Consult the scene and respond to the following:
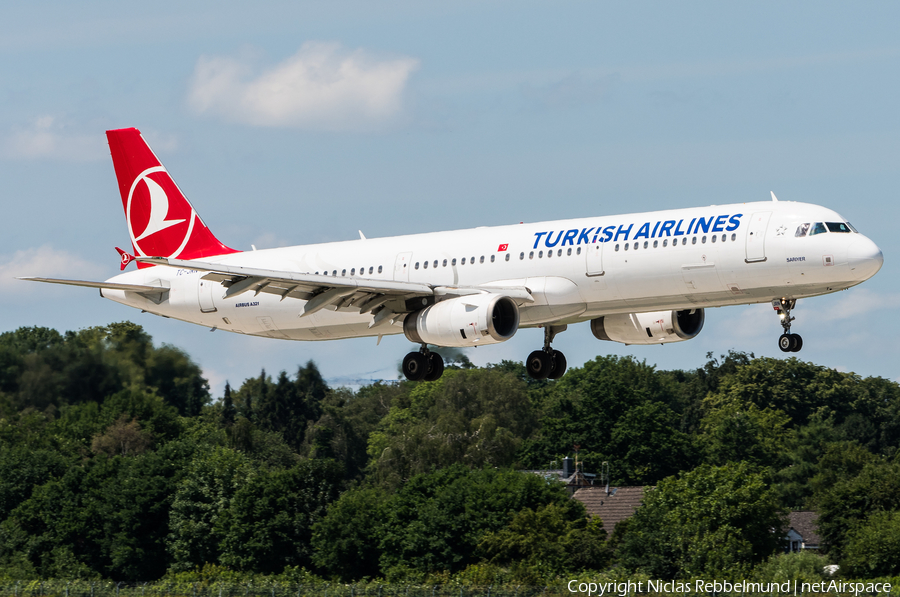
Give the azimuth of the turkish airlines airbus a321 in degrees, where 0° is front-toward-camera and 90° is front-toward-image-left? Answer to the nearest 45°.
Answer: approximately 315°
